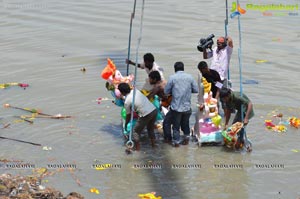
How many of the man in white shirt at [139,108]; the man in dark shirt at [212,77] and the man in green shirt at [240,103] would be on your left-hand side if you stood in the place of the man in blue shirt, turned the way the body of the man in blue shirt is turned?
1

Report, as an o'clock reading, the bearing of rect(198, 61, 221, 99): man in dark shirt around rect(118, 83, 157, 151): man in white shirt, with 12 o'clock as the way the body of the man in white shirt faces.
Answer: The man in dark shirt is roughly at 5 o'clock from the man in white shirt.

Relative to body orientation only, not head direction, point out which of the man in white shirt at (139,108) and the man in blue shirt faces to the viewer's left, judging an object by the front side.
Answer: the man in white shirt

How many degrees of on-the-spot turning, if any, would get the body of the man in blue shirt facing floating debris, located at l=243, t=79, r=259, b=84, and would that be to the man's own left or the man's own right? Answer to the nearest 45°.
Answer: approximately 45° to the man's own right

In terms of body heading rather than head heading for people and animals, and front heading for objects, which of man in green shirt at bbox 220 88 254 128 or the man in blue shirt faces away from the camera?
the man in blue shirt

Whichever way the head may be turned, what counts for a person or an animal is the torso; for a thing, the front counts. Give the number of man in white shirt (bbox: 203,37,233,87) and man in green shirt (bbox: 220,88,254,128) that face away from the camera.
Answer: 0

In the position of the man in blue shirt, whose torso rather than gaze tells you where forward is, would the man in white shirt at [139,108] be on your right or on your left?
on your left

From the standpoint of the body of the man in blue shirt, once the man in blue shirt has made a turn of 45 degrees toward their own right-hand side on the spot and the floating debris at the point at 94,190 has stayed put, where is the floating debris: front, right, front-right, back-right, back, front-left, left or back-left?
back

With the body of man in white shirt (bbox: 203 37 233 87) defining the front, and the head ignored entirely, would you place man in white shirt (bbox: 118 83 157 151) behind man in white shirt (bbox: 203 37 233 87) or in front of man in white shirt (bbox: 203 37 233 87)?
in front

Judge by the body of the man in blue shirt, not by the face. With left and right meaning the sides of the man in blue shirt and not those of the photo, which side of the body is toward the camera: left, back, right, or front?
back

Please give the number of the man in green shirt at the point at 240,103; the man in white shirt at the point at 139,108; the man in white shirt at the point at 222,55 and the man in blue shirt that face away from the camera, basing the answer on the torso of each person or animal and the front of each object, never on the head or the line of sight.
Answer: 1

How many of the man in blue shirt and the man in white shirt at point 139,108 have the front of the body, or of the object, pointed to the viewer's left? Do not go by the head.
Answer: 1

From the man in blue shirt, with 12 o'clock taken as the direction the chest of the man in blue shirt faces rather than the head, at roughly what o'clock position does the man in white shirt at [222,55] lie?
The man in white shirt is roughly at 1 o'clock from the man in blue shirt.

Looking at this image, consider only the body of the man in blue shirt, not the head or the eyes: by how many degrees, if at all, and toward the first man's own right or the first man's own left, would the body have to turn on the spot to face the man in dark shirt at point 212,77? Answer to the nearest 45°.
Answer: approximately 45° to the first man's own right

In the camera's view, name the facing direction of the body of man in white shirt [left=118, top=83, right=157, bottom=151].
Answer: to the viewer's left

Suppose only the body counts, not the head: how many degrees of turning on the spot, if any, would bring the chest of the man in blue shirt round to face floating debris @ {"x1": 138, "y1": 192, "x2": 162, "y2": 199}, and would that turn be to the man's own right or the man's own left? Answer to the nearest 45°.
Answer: approximately 180°

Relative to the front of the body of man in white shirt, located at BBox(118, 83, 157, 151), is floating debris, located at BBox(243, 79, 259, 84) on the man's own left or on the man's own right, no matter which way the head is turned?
on the man's own right

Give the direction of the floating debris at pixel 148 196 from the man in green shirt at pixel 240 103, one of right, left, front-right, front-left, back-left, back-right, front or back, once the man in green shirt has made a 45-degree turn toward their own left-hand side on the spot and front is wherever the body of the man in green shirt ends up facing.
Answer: front-right
